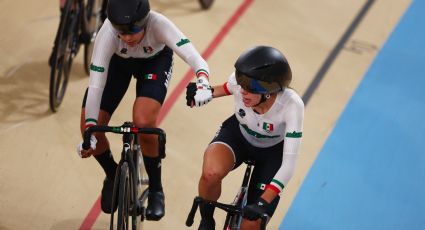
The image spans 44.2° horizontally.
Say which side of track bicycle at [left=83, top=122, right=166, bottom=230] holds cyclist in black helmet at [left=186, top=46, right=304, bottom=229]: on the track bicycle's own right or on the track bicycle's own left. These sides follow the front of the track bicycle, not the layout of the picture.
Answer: on the track bicycle's own left

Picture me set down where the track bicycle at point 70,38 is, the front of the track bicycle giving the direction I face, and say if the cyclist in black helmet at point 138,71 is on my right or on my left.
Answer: on my left

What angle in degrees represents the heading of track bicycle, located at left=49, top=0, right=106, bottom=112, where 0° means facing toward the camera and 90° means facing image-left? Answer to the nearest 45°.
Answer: approximately 45°

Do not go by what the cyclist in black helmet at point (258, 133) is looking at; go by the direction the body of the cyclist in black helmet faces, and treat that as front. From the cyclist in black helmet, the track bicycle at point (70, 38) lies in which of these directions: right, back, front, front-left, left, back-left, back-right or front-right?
right

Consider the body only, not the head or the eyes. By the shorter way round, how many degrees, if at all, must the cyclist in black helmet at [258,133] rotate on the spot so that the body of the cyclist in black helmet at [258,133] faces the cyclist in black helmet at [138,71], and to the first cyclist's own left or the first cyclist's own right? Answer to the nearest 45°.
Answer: approximately 135° to the first cyclist's own right

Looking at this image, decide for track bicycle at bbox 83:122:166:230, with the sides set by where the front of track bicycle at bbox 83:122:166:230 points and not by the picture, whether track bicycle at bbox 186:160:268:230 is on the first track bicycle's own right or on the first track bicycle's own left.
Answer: on the first track bicycle's own left

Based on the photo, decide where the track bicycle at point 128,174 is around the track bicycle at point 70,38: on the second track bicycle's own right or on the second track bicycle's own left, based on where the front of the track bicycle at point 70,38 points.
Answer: on the second track bicycle's own left

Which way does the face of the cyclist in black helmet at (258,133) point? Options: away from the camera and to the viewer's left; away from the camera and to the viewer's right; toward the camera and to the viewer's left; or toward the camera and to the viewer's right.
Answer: toward the camera and to the viewer's left

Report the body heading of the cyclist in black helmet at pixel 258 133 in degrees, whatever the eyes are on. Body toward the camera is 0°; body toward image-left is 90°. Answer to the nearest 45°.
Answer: approximately 45°
